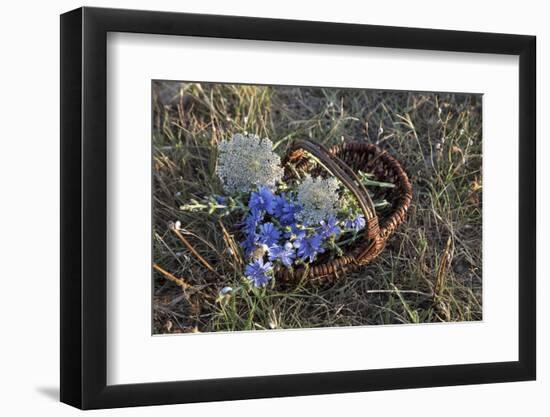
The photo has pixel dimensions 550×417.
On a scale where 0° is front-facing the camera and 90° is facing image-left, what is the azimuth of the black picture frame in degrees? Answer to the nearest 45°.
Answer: approximately 315°
